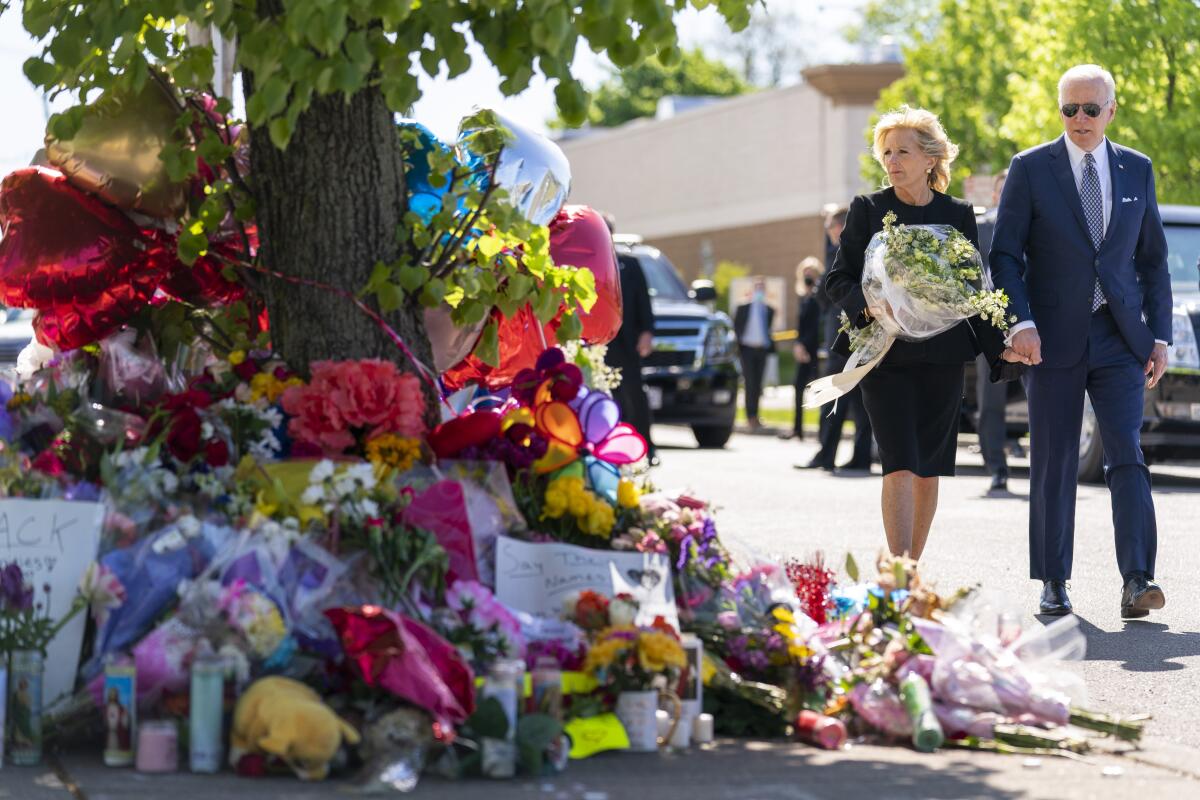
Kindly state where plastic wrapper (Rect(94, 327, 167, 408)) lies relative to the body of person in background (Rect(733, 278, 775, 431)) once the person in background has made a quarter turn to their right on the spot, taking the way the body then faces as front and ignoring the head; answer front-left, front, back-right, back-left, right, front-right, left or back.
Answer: left

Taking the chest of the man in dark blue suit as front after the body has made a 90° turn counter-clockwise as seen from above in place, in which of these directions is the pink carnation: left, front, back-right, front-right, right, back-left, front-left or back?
back-right

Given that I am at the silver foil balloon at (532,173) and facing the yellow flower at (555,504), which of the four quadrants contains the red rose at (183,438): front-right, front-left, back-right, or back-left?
front-right

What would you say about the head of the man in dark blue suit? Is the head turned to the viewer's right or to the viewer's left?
to the viewer's left

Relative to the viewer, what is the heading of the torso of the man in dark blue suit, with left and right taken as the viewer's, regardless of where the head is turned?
facing the viewer

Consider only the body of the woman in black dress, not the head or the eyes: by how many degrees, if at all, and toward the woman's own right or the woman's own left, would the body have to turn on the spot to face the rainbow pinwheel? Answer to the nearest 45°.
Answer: approximately 45° to the woman's own right

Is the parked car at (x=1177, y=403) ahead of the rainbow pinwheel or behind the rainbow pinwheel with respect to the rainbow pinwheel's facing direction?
behind

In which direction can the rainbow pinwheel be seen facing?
toward the camera

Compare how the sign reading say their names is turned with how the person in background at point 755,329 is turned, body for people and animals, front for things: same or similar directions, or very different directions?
same or similar directions

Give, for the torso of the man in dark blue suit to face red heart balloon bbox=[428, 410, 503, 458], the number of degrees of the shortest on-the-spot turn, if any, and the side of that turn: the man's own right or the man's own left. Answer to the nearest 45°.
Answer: approximately 45° to the man's own right

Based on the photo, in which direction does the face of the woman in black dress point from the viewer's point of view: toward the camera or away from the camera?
toward the camera
